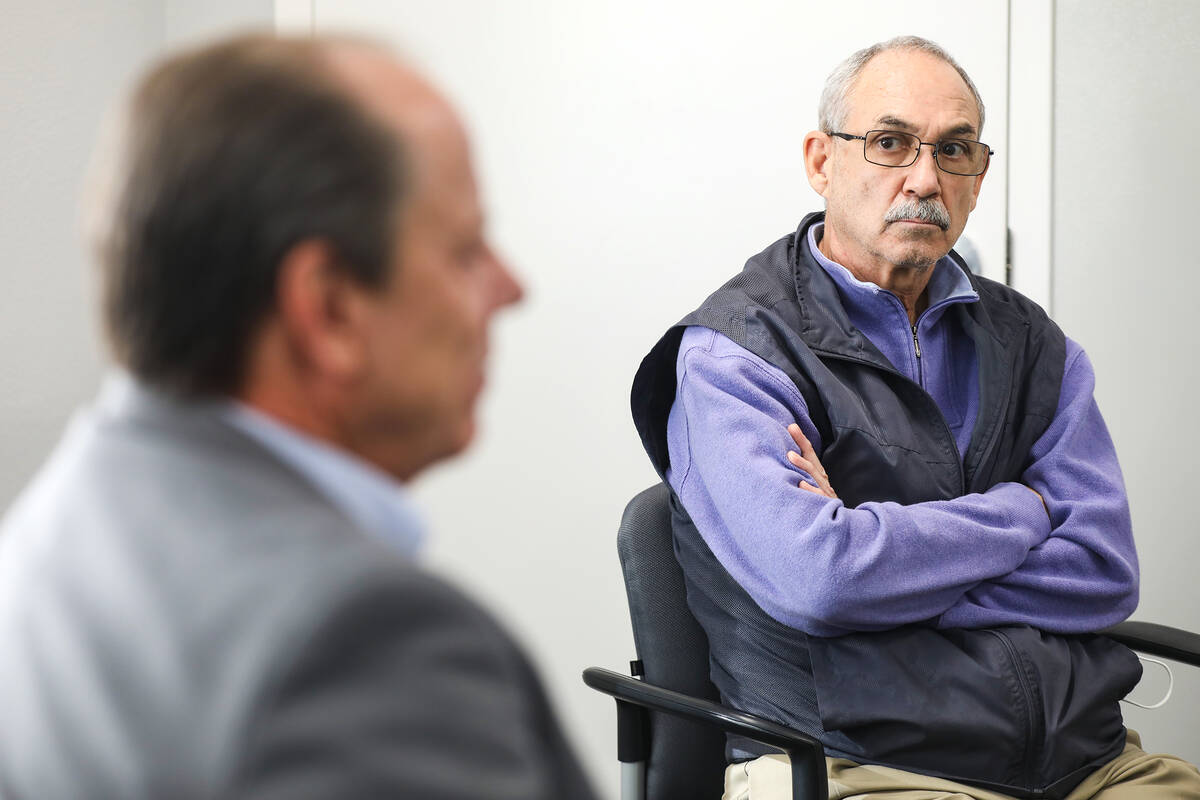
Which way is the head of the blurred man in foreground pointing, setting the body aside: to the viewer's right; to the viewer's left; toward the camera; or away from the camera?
to the viewer's right

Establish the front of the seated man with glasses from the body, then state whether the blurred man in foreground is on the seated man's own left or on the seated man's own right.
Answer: on the seated man's own right

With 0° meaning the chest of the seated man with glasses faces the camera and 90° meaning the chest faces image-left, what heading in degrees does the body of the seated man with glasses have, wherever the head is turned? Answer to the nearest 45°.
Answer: approximately 315°
